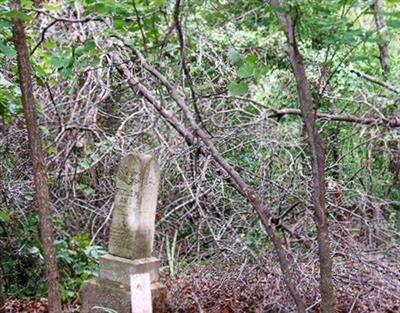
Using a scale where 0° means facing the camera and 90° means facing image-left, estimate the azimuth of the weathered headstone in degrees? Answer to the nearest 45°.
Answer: approximately 45°

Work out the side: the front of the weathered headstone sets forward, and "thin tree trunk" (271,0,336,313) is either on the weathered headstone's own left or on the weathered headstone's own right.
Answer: on the weathered headstone's own left

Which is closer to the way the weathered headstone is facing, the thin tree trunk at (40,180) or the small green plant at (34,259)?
the thin tree trunk

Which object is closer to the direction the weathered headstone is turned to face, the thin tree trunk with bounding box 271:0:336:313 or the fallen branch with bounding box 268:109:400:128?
the thin tree trunk

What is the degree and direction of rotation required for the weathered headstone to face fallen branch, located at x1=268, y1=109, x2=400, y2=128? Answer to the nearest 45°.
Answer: approximately 135° to its left

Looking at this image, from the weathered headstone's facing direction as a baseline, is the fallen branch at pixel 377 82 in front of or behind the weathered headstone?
behind

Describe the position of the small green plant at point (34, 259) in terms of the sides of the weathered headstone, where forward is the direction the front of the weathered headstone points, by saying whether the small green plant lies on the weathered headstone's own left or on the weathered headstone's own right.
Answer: on the weathered headstone's own right
